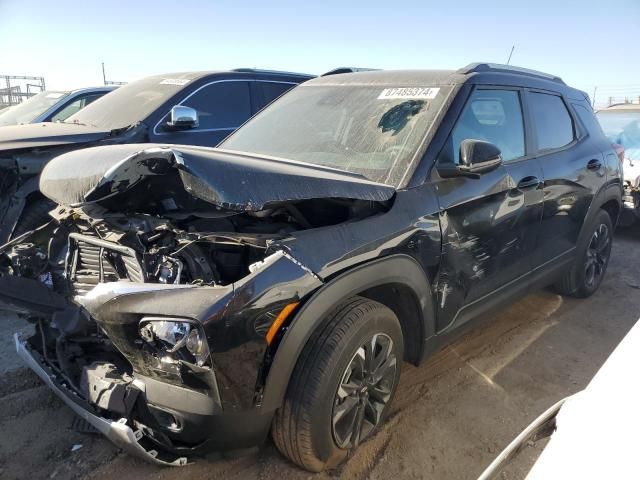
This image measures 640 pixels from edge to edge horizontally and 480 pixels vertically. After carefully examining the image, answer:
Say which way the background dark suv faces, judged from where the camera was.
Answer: facing the viewer and to the left of the viewer

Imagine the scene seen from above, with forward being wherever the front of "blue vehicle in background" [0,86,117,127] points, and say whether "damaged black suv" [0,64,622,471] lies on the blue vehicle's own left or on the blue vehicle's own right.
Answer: on the blue vehicle's own left

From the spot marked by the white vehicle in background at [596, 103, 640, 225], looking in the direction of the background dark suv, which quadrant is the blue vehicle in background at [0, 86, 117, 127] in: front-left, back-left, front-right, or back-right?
front-right

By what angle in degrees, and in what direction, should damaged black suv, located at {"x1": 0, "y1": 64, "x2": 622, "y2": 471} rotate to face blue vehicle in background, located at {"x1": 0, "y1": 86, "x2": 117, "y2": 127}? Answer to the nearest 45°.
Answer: approximately 90° to its right

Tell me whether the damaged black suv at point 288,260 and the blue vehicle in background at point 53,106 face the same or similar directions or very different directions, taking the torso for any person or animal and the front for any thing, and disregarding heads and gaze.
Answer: same or similar directions

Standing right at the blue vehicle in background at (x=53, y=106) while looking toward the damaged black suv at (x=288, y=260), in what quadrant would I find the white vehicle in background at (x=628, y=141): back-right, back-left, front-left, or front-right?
front-left

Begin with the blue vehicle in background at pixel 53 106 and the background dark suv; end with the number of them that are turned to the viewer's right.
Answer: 0

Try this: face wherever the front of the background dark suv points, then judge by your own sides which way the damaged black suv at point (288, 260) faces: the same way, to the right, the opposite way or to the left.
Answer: the same way

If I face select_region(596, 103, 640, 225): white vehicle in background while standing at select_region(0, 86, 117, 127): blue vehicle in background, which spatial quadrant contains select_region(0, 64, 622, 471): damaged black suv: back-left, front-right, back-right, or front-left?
front-right

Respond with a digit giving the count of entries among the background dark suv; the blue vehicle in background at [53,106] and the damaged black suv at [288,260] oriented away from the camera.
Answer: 0

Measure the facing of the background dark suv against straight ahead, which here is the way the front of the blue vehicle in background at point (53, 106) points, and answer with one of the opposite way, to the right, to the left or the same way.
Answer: the same way

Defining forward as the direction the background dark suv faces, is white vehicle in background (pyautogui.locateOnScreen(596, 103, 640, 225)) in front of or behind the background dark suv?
behind
